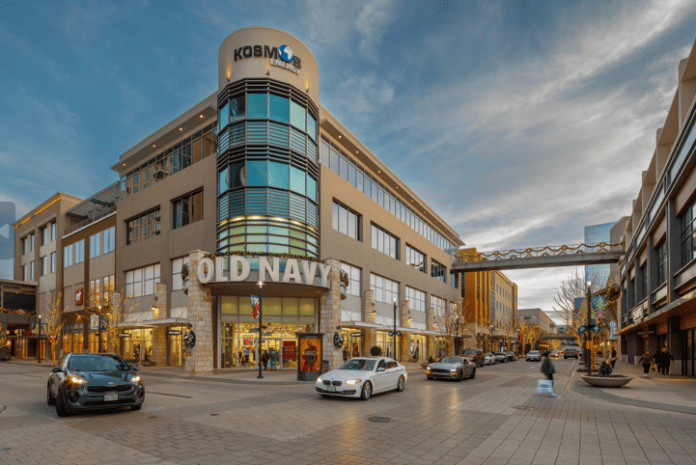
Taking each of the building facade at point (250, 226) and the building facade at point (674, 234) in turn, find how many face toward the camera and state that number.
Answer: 1

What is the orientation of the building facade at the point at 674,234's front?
to the viewer's left

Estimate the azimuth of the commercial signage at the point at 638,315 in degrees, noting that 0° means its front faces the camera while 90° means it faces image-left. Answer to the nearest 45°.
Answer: approximately 45°

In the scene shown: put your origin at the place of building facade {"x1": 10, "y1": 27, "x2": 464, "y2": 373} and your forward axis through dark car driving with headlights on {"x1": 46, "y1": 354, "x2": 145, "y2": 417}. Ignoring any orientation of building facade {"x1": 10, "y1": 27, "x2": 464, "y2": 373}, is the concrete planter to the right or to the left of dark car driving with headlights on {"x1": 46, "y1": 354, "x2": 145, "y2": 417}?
left

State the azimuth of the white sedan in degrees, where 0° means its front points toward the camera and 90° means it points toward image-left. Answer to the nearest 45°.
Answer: approximately 45°

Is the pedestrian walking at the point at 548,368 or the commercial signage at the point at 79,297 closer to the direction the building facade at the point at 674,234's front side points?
the commercial signage

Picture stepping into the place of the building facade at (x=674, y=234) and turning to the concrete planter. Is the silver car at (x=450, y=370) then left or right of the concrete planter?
right
